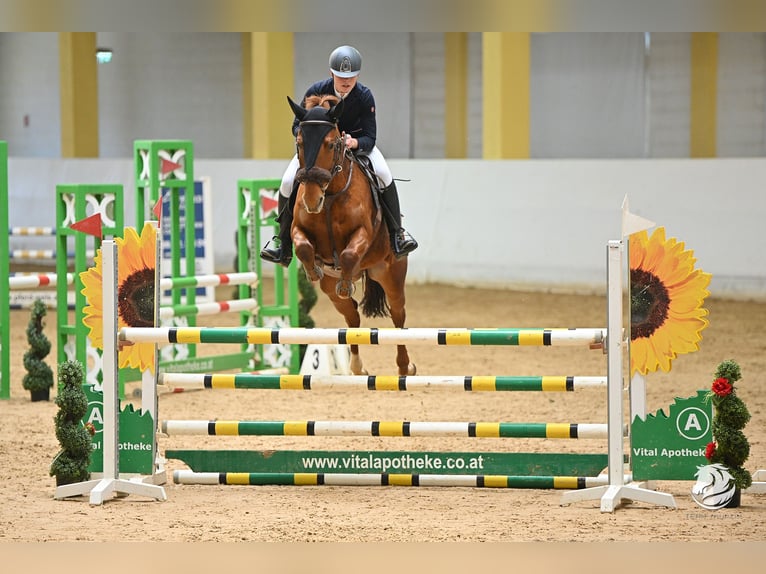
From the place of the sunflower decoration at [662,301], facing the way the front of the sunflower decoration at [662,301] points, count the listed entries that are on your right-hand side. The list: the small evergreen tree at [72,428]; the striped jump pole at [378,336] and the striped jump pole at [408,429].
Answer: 3

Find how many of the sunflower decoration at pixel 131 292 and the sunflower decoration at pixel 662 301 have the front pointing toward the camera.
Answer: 2
